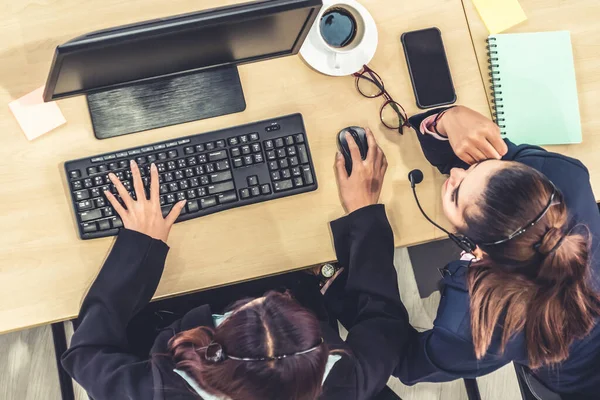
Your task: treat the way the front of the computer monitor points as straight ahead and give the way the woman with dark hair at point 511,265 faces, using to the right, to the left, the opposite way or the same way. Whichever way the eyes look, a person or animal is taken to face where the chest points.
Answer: the opposite way

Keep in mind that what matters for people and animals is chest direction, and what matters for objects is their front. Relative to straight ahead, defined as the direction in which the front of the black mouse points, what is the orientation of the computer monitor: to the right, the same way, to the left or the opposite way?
the opposite way

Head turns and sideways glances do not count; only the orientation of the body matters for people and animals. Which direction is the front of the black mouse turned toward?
away from the camera
